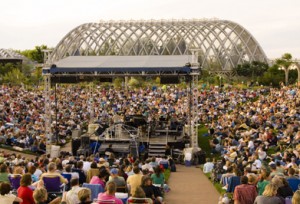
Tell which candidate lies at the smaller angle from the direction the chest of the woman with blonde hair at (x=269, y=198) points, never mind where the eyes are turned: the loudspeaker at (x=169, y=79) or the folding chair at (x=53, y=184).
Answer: the loudspeaker

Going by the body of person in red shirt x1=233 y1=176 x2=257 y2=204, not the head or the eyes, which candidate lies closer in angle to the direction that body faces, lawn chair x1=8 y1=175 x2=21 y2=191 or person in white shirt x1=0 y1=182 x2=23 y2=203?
the lawn chair

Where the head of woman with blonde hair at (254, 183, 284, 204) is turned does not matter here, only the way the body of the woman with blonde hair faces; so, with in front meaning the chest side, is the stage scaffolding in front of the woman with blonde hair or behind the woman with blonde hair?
in front

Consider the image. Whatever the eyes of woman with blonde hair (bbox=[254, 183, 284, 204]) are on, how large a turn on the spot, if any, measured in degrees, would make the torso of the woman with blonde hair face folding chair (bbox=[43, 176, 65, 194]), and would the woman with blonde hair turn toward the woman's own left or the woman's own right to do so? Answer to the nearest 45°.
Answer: approximately 90° to the woman's own left

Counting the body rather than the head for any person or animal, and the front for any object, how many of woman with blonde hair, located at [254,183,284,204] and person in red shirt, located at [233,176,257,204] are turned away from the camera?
2

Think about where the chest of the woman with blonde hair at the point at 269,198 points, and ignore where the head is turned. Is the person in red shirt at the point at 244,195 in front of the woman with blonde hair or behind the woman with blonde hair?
in front

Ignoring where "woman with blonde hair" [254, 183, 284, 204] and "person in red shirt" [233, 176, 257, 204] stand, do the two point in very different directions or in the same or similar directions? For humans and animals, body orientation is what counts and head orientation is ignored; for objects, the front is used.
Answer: same or similar directions

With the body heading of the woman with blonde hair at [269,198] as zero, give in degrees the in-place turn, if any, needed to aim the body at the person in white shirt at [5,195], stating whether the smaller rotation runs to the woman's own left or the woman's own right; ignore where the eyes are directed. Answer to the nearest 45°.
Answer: approximately 90° to the woman's own left

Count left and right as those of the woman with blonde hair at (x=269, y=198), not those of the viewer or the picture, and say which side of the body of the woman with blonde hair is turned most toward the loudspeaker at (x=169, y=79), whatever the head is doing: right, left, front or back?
front

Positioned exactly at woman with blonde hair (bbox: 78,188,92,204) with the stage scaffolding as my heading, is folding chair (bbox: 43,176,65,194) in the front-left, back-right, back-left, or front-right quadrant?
front-left

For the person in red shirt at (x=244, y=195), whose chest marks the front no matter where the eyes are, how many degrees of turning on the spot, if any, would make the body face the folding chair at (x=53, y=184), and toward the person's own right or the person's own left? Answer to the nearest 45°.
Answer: approximately 90° to the person's own left

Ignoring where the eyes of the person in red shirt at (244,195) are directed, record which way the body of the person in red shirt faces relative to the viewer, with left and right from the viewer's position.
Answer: facing away from the viewer

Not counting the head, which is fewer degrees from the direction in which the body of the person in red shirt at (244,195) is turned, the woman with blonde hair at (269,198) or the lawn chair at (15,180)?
the lawn chair

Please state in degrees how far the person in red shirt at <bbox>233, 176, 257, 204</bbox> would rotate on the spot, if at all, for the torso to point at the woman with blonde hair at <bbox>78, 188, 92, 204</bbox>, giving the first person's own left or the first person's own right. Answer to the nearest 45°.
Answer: approximately 135° to the first person's own left

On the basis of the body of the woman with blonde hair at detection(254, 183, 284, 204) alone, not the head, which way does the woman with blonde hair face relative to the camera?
away from the camera
